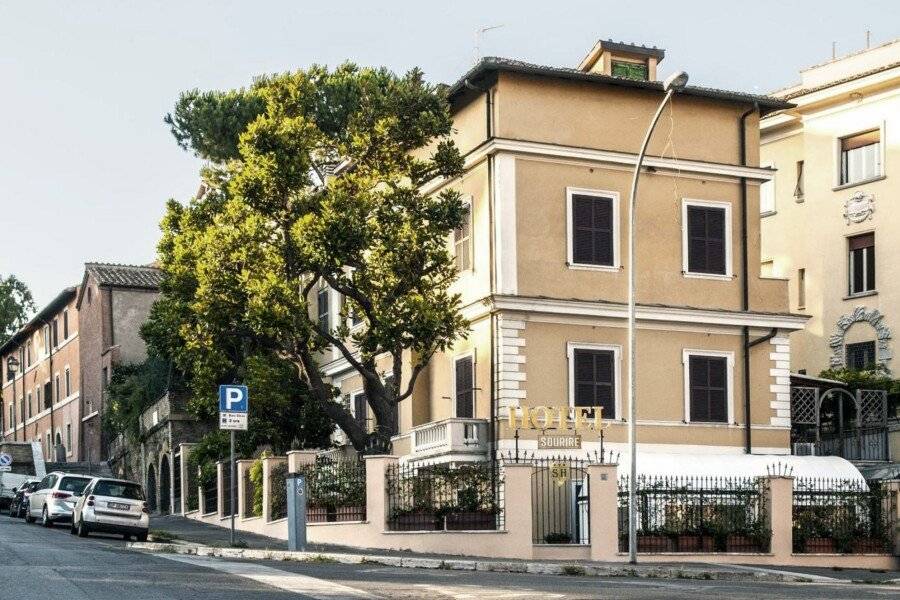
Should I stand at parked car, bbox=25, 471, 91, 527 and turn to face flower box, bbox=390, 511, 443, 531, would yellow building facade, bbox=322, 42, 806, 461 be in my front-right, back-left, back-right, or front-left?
front-left

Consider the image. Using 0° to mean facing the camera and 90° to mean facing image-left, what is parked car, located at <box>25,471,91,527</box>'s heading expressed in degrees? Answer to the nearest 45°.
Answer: approximately 135°

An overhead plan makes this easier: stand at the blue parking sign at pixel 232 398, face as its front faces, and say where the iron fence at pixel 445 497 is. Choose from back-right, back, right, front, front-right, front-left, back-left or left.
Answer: left

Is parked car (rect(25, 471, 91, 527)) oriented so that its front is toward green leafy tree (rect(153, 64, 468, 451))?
no

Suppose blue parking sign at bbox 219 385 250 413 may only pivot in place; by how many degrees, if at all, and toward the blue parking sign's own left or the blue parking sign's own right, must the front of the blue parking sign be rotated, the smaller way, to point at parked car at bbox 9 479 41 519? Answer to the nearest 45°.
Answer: approximately 180°

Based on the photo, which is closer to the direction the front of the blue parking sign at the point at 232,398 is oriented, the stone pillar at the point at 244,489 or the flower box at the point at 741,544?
the flower box

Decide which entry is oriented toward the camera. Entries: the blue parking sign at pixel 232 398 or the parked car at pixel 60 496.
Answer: the blue parking sign

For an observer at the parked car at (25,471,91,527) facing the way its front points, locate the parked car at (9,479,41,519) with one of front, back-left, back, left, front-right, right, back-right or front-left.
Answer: front-right

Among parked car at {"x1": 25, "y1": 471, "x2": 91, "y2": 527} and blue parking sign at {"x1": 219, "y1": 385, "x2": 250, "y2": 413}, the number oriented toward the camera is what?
1

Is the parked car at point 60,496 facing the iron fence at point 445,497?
no

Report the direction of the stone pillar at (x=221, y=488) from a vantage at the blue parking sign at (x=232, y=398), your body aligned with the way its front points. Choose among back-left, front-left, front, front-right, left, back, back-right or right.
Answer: back

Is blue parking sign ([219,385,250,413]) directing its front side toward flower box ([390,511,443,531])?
no

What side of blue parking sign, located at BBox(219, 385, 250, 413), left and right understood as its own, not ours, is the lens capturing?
front
